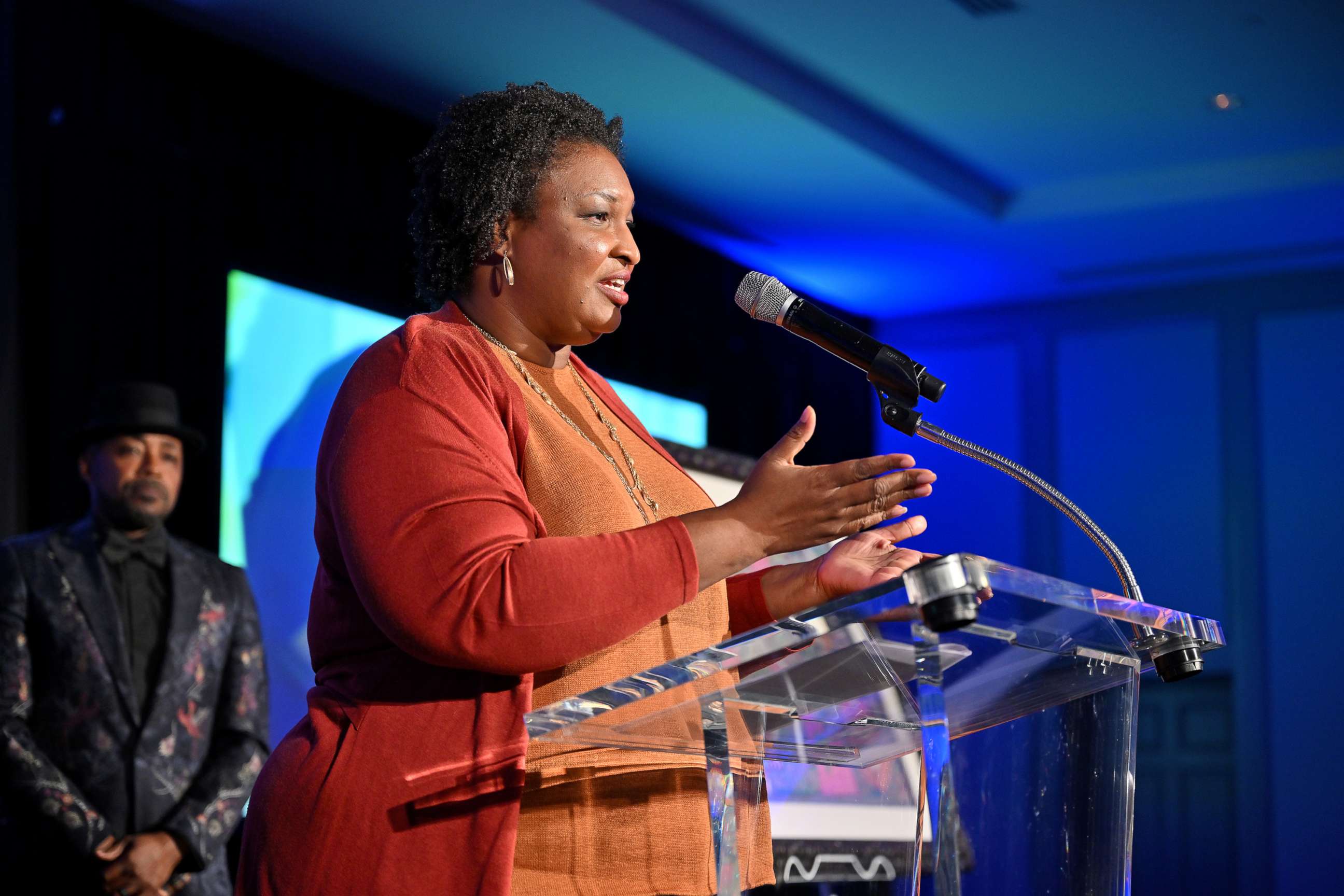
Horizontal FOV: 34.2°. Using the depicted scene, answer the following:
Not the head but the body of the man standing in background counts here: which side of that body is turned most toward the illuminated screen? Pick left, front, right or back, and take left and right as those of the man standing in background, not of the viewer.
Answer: back

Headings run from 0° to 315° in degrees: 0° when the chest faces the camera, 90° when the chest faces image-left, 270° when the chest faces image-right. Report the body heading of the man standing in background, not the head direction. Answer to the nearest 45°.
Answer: approximately 0°

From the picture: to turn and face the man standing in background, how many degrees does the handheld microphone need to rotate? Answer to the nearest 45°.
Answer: approximately 45° to its right

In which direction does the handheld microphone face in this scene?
to the viewer's left

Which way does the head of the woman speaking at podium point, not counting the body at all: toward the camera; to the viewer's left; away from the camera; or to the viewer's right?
to the viewer's right

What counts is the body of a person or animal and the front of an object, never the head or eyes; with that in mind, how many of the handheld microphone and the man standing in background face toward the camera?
1

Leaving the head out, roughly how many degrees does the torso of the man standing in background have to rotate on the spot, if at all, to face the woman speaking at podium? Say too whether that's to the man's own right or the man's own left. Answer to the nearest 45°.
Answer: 0° — they already face them

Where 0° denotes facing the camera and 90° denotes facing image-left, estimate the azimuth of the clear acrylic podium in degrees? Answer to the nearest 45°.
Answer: approximately 315°
